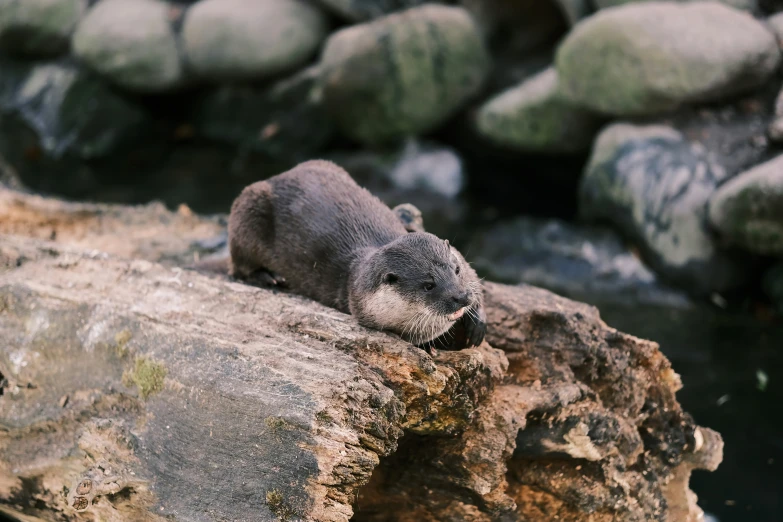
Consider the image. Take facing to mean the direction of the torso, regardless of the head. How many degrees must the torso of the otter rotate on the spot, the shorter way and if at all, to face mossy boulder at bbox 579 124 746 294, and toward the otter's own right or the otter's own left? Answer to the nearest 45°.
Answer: approximately 90° to the otter's own left

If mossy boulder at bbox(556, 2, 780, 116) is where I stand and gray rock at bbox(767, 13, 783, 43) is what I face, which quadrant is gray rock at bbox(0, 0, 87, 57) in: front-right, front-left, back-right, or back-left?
back-left

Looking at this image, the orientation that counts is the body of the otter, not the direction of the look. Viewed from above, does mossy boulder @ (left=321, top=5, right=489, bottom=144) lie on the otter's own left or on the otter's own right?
on the otter's own left

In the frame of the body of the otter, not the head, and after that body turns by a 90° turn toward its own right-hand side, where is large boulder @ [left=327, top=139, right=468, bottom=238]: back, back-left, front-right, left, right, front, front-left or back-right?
back-right

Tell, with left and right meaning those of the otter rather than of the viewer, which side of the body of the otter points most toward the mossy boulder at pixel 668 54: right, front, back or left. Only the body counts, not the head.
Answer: left

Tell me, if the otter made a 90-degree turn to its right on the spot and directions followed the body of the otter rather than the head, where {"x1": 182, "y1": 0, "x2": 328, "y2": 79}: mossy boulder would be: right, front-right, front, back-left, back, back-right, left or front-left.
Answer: back-right

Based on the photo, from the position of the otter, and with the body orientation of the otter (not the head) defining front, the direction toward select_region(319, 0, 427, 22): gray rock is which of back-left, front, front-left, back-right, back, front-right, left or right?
back-left

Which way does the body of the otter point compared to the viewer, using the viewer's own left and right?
facing the viewer and to the right of the viewer

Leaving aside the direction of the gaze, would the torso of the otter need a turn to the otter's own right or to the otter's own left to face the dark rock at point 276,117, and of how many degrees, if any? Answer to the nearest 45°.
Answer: approximately 135° to the otter's own left
